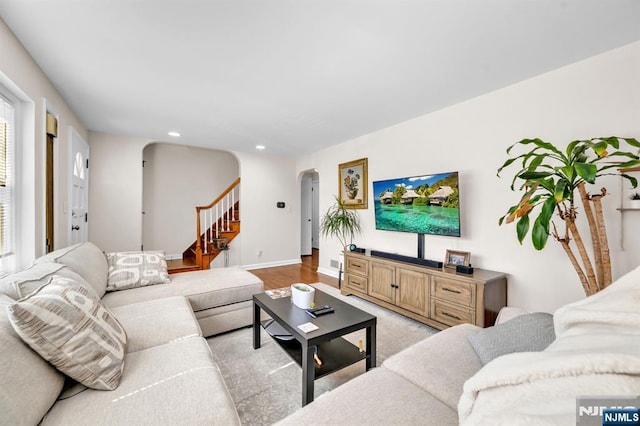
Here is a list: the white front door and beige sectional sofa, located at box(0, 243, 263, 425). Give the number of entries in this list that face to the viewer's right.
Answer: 2

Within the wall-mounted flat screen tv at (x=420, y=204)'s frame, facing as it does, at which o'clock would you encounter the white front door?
The white front door is roughly at 1 o'clock from the wall-mounted flat screen tv.

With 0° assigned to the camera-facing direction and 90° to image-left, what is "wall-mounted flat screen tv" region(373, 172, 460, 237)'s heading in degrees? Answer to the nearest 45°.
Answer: approximately 45°

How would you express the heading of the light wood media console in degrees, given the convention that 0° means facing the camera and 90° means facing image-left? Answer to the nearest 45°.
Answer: approximately 45°

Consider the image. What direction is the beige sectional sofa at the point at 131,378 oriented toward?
to the viewer's right

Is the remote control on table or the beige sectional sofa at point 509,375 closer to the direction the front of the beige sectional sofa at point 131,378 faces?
the remote control on table

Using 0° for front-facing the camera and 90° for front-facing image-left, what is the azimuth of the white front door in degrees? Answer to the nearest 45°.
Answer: approximately 270°
